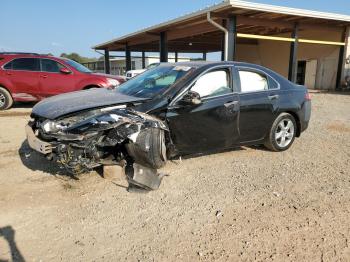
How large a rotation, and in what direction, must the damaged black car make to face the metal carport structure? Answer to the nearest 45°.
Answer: approximately 135° to its right

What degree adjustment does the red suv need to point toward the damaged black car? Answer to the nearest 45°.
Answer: approximately 90° to its right

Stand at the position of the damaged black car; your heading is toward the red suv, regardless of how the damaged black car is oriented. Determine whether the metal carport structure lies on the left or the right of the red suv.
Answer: right

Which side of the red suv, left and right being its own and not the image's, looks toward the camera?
right

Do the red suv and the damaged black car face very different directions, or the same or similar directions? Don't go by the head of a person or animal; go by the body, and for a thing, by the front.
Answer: very different directions

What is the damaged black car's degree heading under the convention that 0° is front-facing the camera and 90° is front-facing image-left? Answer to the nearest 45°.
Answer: approximately 45°

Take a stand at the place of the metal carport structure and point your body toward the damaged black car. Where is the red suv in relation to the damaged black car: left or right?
right

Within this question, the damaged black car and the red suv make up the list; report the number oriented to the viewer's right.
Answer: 1

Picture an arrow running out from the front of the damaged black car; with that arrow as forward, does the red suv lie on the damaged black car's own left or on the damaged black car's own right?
on the damaged black car's own right
